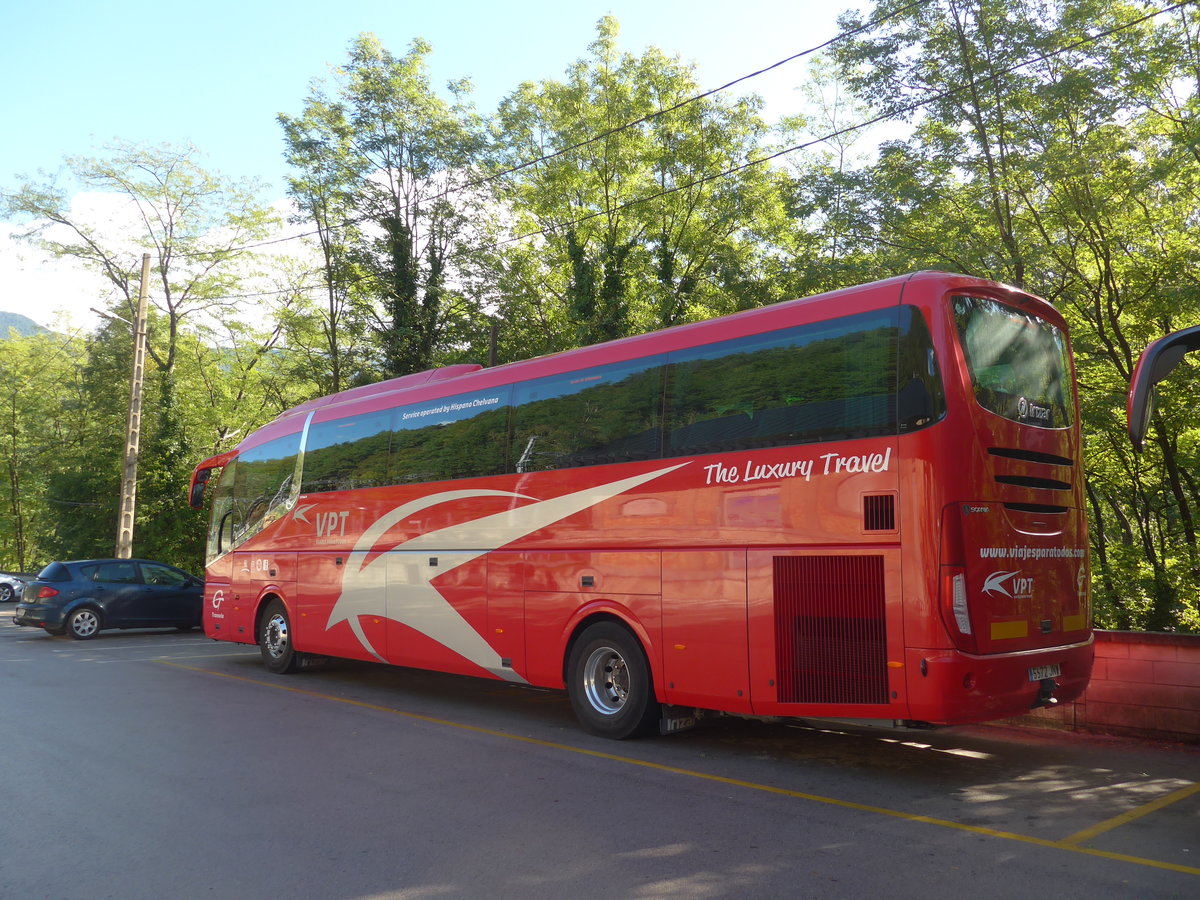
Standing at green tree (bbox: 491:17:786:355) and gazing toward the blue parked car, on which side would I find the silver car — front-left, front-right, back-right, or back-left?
front-right

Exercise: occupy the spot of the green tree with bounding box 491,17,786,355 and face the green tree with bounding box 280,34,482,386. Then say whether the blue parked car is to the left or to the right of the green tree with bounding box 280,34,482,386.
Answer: left

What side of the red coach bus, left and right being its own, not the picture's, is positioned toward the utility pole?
front

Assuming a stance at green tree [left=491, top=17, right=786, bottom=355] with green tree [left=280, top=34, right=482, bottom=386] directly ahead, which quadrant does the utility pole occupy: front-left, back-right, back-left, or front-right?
front-left

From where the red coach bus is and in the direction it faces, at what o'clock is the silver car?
The silver car is roughly at 12 o'clock from the red coach bus.

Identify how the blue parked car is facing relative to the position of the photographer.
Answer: facing away from the viewer and to the right of the viewer

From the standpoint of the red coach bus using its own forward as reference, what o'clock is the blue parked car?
The blue parked car is roughly at 12 o'clock from the red coach bus.

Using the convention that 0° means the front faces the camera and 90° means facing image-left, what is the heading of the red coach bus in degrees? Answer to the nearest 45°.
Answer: approximately 135°

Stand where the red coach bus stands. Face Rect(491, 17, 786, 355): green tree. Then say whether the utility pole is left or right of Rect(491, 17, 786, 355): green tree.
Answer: left

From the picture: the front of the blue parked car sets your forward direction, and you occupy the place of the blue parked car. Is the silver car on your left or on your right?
on your left

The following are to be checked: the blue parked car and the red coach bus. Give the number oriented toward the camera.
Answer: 0

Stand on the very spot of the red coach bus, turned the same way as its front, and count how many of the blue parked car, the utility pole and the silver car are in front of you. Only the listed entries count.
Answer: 3
